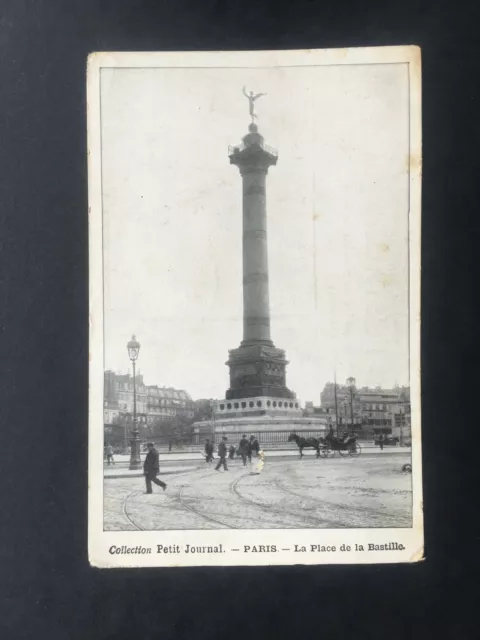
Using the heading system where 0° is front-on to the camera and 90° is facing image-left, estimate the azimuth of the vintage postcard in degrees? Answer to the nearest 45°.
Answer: approximately 0°
